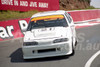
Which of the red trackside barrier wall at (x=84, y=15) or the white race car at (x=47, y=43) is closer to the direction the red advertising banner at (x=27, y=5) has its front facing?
the white race car

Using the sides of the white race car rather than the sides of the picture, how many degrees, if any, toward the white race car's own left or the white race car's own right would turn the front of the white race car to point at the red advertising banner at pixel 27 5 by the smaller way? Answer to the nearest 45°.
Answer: approximately 180°

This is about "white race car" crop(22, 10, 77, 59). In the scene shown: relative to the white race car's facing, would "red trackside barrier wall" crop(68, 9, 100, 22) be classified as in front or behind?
behind

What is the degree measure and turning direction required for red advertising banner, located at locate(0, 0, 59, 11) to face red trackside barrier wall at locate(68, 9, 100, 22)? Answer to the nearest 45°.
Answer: approximately 45° to its left

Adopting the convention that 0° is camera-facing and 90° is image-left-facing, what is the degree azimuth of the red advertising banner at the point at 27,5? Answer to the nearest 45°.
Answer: approximately 0°

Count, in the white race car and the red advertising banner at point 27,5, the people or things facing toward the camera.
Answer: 2

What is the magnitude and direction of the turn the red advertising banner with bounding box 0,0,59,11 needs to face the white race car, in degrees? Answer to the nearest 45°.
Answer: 0° — it already faces it
